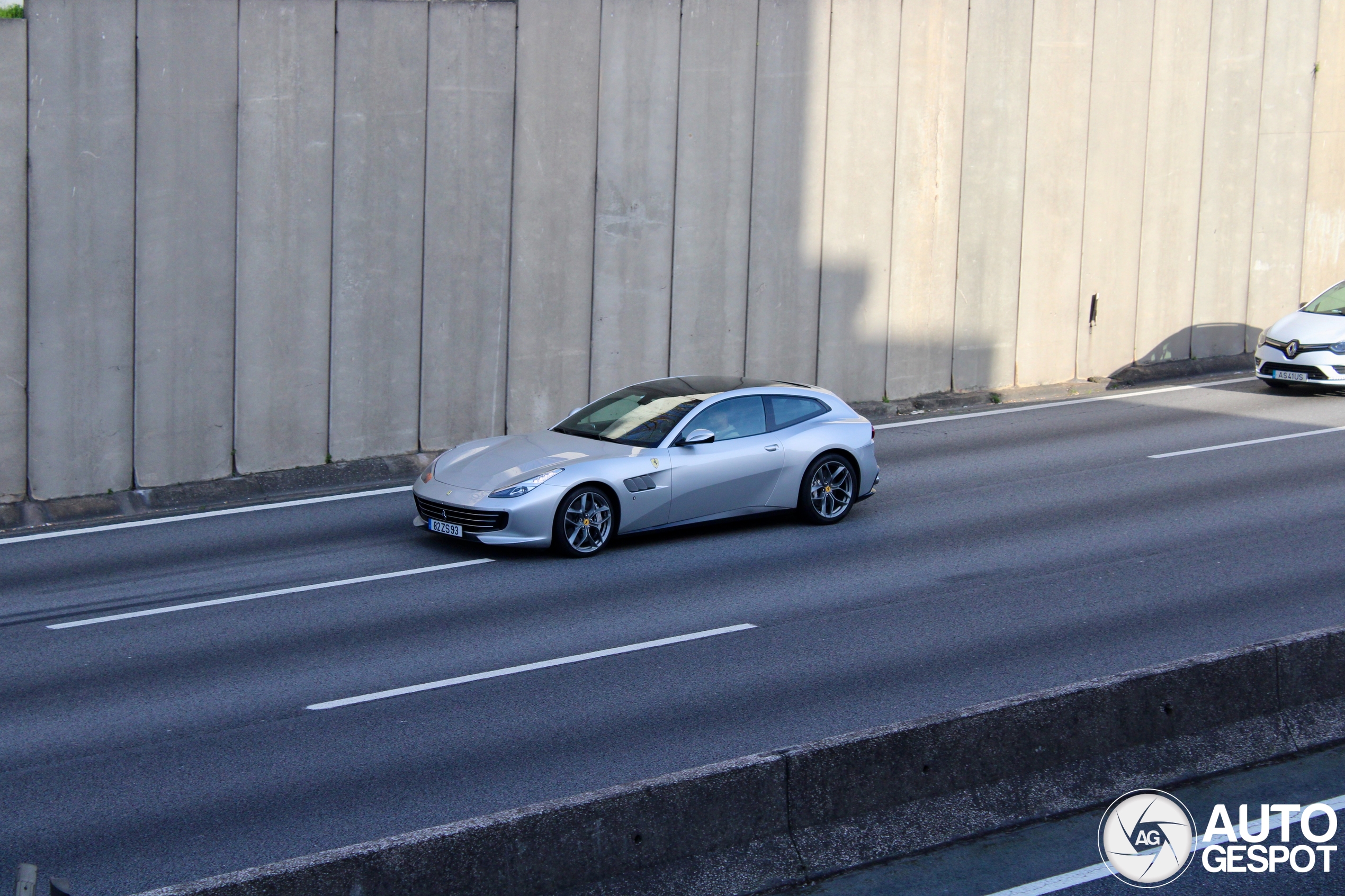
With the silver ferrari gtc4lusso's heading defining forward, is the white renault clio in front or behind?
behind

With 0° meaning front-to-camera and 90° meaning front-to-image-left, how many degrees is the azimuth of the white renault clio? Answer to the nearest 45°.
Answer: approximately 45°

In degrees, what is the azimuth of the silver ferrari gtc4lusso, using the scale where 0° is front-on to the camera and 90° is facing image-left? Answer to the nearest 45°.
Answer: approximately 45°

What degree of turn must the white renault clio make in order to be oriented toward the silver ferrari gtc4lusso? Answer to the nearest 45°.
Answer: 0° — it already faces it

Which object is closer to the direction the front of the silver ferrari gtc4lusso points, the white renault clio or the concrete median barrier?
the concrete median barrier
